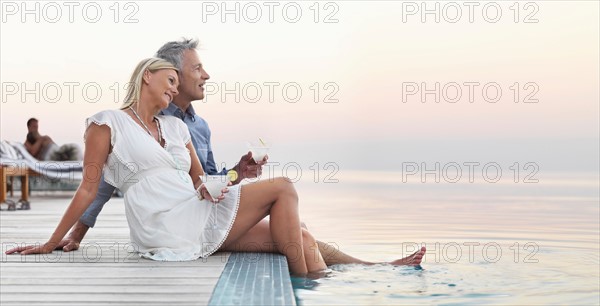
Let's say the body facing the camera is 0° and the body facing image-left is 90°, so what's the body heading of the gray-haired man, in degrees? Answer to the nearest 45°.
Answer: approximately 270°

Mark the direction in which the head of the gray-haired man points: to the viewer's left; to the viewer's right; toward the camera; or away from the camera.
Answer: to the viewer's right

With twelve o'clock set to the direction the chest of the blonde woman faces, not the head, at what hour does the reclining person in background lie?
The reclining person in background is roughly at 7 o'clock from the blonde woman.

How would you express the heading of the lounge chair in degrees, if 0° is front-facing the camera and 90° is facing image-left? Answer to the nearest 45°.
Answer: approximately 270°

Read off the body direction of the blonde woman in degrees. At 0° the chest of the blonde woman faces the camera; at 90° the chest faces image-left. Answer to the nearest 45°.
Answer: approximately 315°
